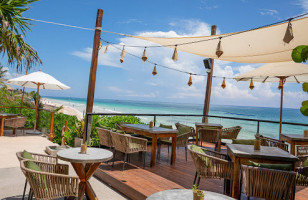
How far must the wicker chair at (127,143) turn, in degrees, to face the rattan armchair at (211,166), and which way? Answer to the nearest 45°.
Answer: approximately 90° to its right

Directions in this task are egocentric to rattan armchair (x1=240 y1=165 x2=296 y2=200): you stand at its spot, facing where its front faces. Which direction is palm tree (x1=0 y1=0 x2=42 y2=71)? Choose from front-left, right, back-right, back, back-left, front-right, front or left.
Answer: left

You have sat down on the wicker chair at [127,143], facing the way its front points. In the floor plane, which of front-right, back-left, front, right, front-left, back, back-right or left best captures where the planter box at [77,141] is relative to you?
left

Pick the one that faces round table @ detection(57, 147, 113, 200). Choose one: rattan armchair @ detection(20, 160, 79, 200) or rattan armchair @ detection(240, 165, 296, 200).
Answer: rattan armchair @ detection(20, 160, 79, 200)

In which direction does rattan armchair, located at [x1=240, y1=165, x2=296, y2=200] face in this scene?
away from the camera

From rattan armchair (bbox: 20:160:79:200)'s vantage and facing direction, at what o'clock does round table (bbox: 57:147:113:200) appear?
The round table is roughly at 12 o'clock from the rattan armchair.

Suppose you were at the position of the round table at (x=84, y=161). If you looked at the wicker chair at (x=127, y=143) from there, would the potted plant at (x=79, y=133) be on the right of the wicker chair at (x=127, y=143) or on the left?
left

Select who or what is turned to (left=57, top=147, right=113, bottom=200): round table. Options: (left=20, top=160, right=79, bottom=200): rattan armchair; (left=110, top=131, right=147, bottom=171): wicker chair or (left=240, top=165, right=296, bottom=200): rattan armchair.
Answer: (left=20, top=160, right=79, bottom=200): rattan armchair

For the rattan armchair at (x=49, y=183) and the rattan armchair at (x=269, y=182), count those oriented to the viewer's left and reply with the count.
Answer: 0

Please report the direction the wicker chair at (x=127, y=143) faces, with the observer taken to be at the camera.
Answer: facing away from the viewer and to the right of the viewer

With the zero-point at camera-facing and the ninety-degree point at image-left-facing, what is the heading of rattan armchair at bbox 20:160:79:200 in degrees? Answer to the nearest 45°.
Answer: approximately 225°

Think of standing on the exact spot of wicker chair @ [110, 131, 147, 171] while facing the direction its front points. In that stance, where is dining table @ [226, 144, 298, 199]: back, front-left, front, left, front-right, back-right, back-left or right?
right
